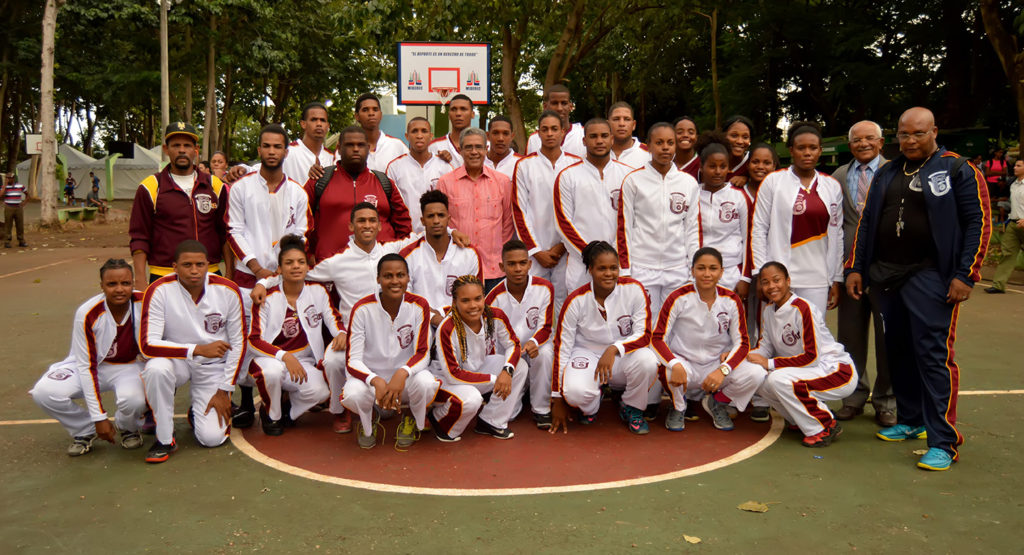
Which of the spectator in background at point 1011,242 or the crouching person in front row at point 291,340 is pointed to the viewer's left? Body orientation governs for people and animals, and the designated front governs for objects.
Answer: the spectator in background

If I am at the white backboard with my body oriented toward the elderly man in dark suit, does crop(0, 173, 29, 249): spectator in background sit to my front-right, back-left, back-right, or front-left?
back-right

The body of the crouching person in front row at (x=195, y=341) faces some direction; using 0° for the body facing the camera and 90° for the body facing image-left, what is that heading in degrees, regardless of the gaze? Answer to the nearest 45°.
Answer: approximately 0°

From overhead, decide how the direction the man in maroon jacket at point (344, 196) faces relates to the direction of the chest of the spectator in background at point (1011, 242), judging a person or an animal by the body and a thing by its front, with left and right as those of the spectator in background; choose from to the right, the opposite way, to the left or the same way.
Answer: to the left

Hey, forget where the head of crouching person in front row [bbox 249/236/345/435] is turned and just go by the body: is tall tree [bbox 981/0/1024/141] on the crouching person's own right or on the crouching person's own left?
on the crouching person's own left

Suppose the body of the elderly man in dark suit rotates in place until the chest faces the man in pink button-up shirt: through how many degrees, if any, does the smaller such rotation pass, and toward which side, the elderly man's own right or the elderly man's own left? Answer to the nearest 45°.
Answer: approximately 90° to the elderly man's own right

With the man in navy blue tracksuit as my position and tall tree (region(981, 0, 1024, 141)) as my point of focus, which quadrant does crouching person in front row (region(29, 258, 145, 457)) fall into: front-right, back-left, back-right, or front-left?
back-left

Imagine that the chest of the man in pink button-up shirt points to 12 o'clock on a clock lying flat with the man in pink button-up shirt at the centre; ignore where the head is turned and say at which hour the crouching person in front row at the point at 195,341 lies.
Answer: The crouching person in front row is roughly at 2 o'clock from the man in pink button-up shirt.

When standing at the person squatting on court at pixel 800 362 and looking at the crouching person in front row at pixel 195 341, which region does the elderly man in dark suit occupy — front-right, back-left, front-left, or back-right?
back-right
